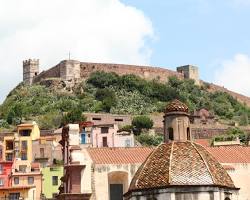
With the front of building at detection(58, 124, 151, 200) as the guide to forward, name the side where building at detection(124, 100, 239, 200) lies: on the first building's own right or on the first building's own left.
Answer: on the first building's own left
